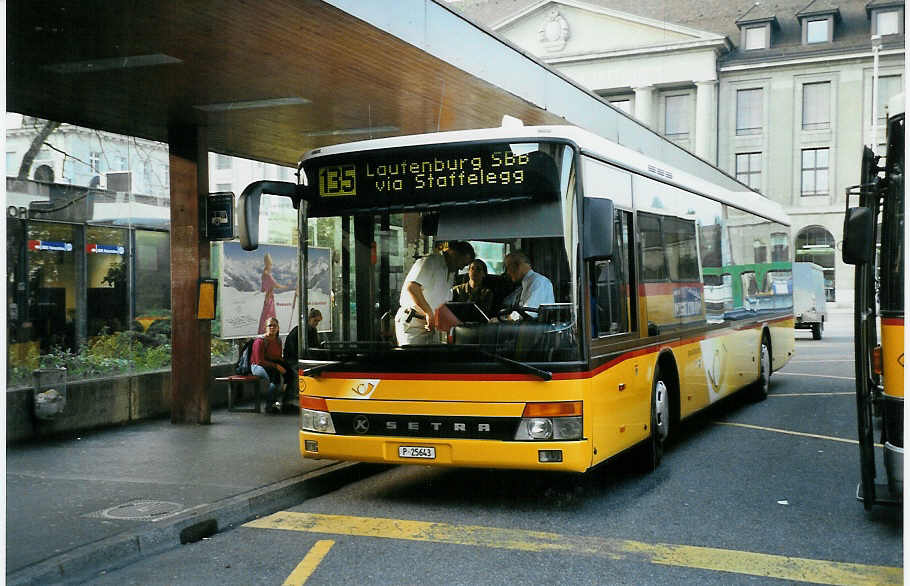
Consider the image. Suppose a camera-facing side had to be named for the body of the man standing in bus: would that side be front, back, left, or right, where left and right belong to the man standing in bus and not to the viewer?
right

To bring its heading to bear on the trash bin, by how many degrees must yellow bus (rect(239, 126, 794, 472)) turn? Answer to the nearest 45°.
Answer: approximately 90° to its right

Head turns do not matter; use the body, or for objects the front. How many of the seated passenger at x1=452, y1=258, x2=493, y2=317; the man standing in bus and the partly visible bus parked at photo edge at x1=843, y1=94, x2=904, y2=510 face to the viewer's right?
1

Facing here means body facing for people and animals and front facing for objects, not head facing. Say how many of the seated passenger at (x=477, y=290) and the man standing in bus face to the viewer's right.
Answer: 1

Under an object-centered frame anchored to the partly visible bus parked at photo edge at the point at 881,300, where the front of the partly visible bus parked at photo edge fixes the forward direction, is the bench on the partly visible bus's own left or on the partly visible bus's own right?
on the partly visible bus's own right

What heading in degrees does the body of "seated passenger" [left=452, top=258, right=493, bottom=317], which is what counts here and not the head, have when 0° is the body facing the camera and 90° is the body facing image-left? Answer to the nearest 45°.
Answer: approximately 45°

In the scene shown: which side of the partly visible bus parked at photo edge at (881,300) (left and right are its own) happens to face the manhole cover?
right

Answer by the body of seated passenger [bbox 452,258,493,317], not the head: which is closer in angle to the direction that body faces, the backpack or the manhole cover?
the manhole cover

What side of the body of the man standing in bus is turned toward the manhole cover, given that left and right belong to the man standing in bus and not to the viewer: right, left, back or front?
right

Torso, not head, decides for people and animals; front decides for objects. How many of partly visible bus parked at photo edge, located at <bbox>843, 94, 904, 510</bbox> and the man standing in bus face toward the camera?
1

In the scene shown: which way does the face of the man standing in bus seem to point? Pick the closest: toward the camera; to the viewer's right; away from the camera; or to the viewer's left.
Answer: to the viewer's right

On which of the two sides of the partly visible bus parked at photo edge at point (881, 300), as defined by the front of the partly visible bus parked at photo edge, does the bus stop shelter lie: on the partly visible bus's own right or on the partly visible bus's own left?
on the partly visible bus's own right

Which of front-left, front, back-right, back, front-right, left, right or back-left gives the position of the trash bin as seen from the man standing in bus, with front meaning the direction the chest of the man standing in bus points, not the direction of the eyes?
back-left

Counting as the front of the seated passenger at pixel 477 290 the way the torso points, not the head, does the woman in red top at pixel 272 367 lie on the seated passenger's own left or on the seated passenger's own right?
on the seated passenger's own right
